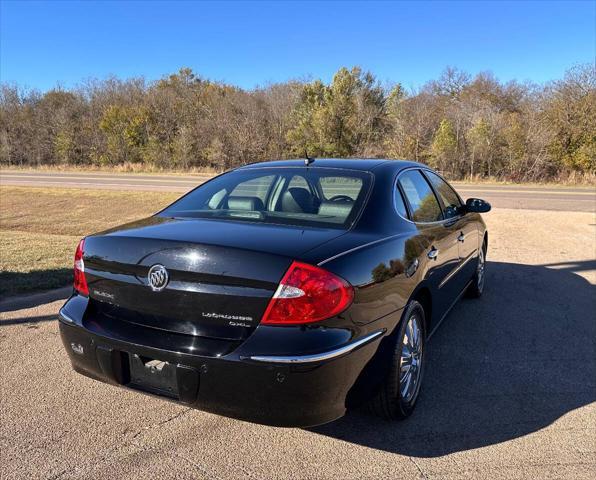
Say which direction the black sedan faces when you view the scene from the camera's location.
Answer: facing away from the viewer and to the right of the viewer
